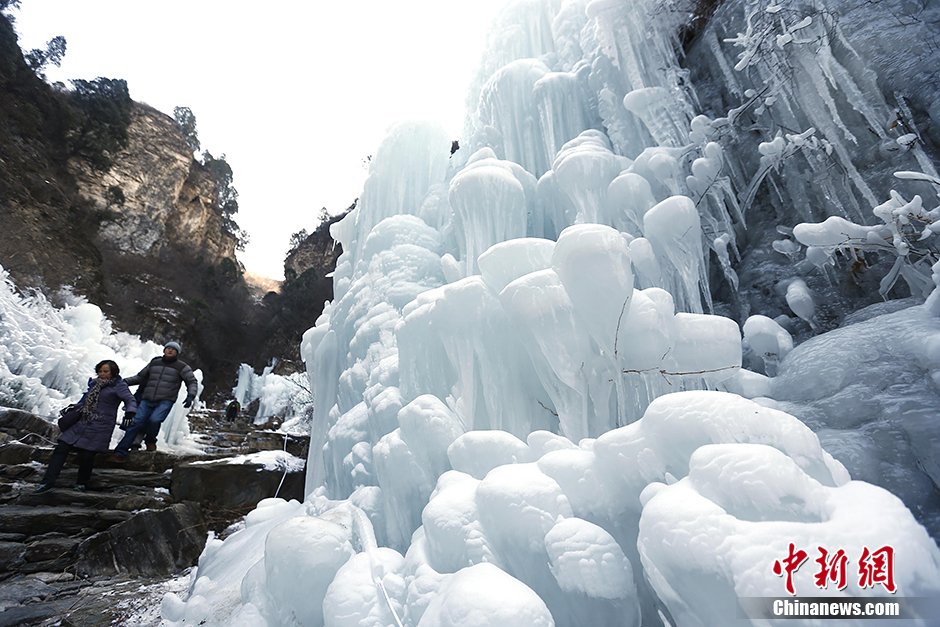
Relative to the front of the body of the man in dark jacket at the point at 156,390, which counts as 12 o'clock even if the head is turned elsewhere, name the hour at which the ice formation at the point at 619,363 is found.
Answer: The ice formation is roughly at 11 o'clock from the man in dark jacket.

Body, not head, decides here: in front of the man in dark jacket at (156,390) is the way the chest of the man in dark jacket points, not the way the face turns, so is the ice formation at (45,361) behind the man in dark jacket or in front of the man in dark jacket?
behind

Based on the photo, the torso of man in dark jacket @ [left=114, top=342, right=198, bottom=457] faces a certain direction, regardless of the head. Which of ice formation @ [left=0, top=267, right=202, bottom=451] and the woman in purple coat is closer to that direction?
the woman in purple coat

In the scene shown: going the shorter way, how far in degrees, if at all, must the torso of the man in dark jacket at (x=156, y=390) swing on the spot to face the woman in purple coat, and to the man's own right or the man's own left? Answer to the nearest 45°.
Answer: approximately 45° to the man's own right

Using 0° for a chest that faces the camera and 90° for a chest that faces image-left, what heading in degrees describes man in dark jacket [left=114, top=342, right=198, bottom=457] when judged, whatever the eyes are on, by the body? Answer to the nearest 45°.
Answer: approximately 0°
